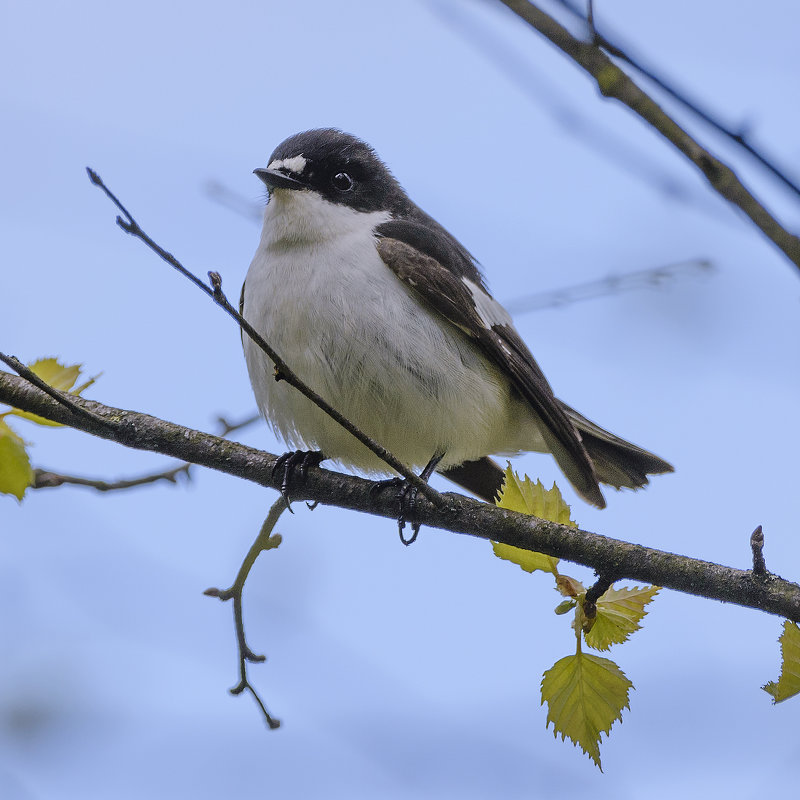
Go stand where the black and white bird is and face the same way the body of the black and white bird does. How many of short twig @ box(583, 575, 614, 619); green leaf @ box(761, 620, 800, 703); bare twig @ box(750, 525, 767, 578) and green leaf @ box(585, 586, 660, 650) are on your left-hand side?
4

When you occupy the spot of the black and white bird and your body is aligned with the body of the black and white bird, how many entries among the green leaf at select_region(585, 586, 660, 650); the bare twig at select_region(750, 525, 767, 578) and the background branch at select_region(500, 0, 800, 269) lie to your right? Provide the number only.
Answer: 0

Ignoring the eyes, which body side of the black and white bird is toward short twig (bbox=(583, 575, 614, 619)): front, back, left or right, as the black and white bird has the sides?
left

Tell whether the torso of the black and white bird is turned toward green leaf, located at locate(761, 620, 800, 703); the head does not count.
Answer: no

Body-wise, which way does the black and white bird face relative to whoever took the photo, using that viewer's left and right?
facing the viewer and to the left of the viewer

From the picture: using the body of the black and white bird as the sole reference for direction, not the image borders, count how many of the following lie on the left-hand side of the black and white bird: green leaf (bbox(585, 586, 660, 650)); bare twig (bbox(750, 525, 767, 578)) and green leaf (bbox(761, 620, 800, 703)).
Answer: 3

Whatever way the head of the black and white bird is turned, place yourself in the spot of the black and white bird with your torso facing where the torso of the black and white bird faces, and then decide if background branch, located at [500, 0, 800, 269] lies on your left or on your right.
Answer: on your left
